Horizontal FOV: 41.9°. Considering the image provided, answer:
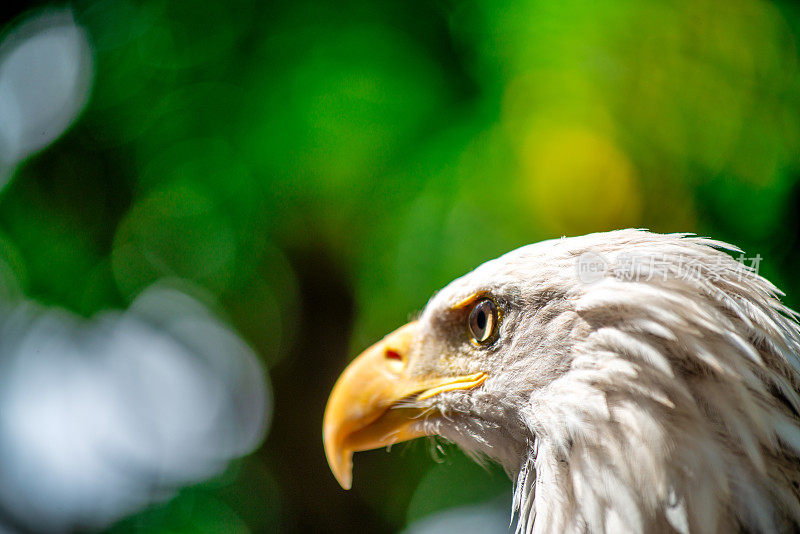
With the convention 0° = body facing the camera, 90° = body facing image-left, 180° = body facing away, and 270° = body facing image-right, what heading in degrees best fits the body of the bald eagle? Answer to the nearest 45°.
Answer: approximately 90°
